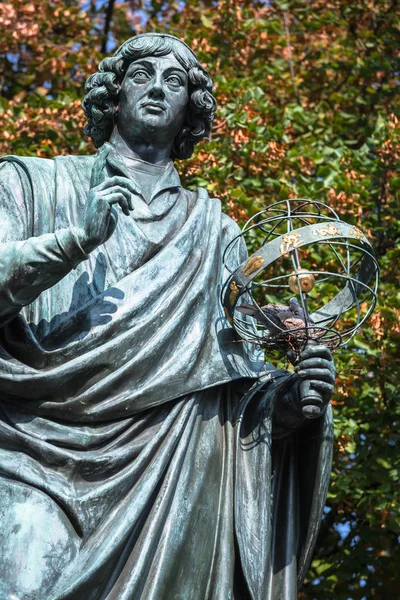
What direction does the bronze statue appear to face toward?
toward the camera
